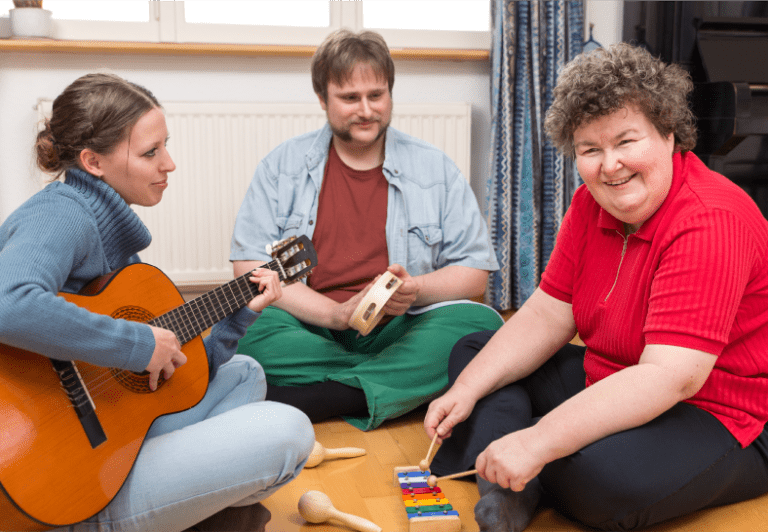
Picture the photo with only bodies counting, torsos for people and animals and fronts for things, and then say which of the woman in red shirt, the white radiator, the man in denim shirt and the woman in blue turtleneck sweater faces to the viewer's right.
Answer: the woman in blue turtleneck sweater

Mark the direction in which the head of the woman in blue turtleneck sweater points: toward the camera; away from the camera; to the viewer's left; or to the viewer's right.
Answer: to the viewer's right

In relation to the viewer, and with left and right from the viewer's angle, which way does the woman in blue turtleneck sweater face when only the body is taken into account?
facing to the right of the viewer

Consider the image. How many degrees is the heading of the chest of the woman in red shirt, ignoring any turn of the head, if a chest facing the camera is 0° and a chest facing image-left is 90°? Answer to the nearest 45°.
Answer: approximately 45°

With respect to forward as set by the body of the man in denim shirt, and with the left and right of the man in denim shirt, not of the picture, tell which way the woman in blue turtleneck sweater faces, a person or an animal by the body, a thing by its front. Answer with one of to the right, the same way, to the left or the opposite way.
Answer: to the left

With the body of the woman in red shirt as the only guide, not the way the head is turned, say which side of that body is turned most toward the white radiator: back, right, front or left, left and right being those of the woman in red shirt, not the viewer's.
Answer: right

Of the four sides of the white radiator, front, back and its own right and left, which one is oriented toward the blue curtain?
left

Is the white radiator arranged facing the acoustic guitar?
yes

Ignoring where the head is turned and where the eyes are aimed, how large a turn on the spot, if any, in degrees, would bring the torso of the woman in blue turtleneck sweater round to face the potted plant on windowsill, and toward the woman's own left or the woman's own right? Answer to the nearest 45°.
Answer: approximately 90° to the woman's own left

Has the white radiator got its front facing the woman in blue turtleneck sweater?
yes

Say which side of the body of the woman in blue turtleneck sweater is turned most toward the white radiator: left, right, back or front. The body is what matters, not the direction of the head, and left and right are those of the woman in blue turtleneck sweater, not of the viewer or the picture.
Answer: left
